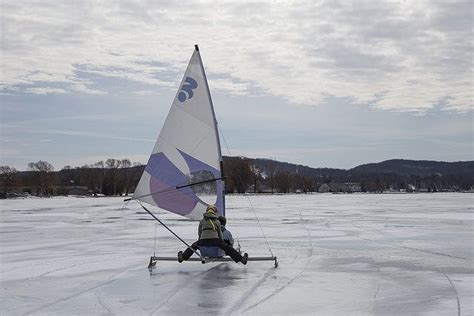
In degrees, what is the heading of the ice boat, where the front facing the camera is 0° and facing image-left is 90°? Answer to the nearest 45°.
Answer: approximately 180°
